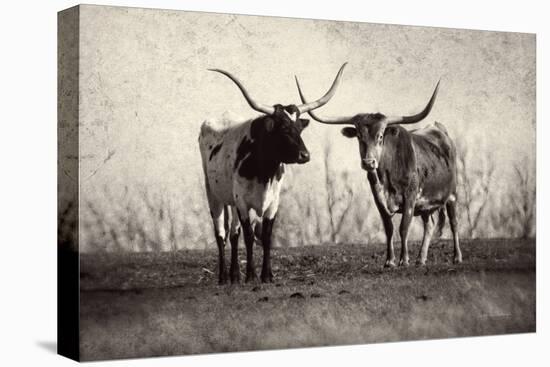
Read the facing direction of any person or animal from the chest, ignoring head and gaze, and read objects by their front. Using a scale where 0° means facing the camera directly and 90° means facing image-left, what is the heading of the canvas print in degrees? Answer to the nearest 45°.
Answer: approximately 315°
